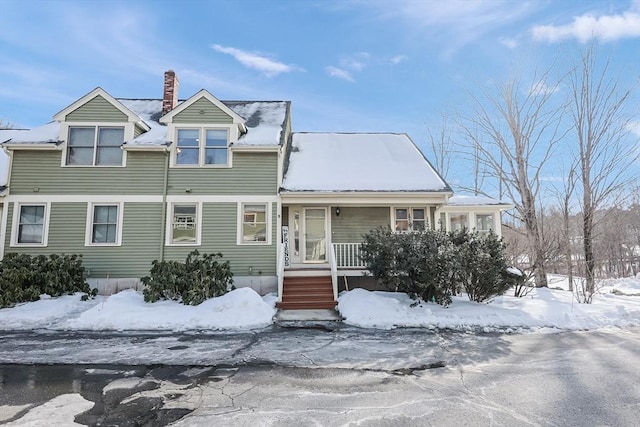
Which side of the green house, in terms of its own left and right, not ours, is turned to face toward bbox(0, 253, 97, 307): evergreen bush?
right

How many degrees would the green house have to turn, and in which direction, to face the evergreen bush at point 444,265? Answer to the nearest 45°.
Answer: approximately 45° to its left

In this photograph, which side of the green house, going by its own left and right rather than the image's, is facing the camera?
front

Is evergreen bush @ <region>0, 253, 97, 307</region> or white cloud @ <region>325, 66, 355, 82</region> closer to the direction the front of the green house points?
the evergreen bush

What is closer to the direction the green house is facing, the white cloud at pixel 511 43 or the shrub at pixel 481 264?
the shrub

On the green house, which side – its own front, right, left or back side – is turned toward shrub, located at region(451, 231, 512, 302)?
left
